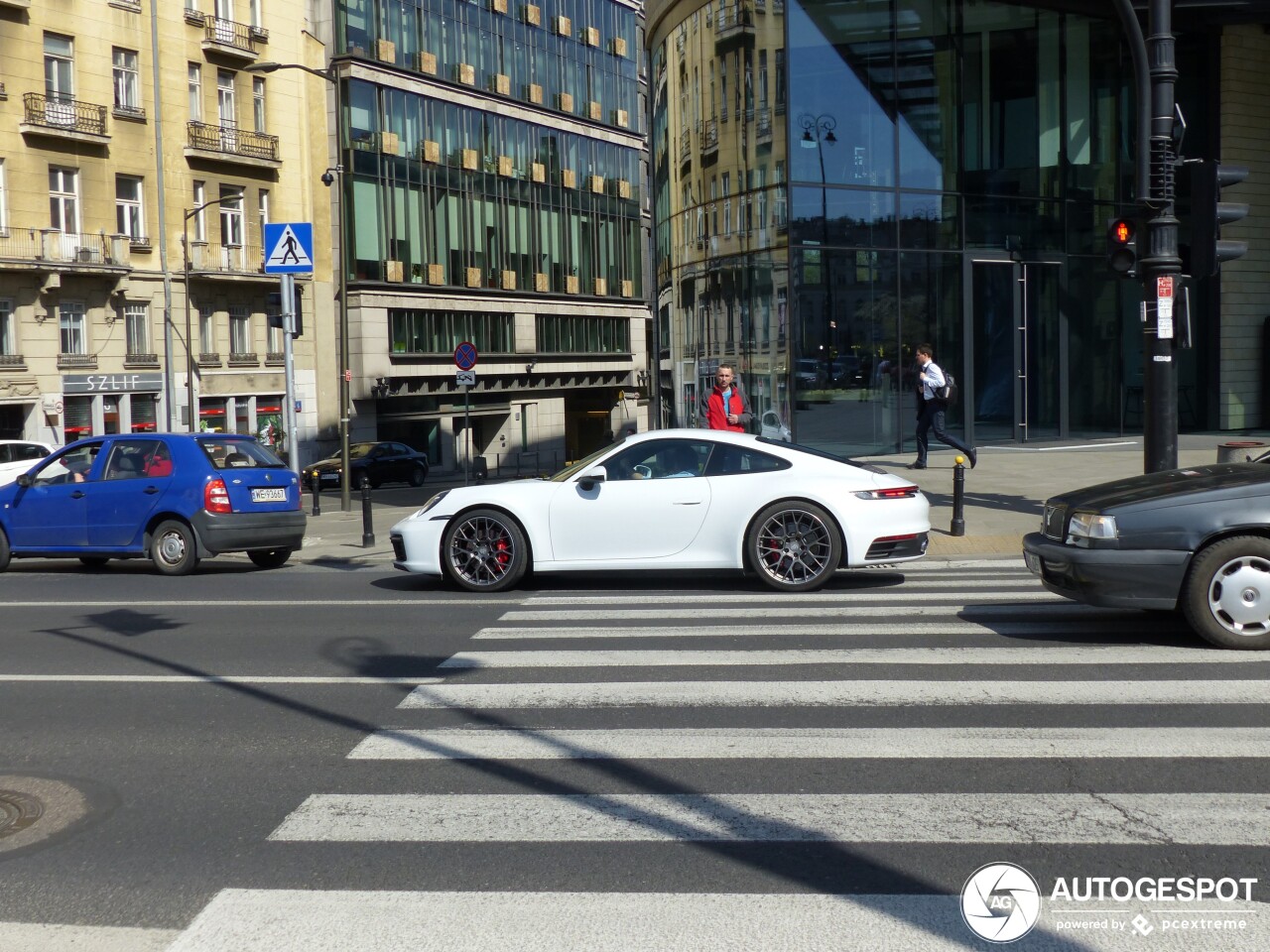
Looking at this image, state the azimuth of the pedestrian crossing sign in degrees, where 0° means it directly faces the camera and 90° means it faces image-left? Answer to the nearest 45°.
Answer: approximately 0°

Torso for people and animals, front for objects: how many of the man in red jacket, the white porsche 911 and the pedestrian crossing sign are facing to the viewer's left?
1

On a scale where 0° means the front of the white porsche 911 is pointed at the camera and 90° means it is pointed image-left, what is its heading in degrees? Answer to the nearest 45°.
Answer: approximately 90°

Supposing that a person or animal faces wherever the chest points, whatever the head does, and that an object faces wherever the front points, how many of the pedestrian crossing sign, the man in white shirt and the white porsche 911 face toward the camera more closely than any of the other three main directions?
1

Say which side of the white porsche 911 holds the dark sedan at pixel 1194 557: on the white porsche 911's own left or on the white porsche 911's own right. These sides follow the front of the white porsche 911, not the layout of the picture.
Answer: on the white porsche 911's own left

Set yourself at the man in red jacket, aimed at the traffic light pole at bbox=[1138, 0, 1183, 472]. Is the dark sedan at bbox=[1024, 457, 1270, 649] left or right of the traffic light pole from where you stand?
right

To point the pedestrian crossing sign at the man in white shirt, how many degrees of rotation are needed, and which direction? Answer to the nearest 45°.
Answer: approximately 90° to its left

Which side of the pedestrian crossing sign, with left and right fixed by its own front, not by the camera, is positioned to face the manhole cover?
front

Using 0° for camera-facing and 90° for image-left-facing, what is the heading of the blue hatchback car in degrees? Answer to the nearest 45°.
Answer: approximately 135°

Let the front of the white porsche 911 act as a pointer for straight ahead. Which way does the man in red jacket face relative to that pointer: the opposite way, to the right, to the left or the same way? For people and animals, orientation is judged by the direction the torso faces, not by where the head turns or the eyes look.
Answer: to the left

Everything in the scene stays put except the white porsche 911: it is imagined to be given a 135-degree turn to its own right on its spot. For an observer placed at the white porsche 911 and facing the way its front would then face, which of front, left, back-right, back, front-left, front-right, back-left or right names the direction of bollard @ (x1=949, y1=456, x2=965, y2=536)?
front

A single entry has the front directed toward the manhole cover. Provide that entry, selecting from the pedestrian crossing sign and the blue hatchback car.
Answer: the pedestrian crossing sign
